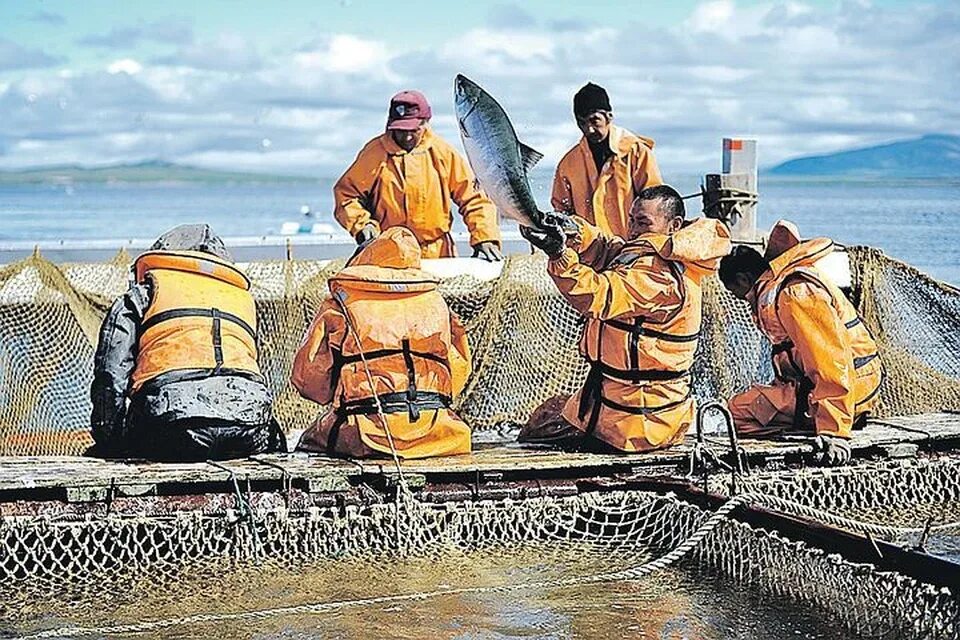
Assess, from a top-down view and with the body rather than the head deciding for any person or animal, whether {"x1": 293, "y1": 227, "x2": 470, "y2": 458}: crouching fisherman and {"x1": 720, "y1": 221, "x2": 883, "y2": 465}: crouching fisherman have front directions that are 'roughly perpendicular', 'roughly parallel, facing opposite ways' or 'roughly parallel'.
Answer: roughly perpendicular

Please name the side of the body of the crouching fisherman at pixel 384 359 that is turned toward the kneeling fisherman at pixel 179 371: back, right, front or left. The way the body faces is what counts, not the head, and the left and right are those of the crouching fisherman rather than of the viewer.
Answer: left

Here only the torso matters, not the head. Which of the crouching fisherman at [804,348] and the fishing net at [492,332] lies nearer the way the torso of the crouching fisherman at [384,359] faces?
the fishing net

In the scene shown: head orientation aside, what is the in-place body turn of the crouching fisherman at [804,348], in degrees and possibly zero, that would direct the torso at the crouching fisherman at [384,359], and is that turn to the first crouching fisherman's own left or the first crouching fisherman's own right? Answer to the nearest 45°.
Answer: approximately 45° to the first crouching fisherman's own left

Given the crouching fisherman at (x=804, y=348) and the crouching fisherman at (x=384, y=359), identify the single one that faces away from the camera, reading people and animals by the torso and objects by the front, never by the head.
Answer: the crouching fisherman at (x=384, y=359)

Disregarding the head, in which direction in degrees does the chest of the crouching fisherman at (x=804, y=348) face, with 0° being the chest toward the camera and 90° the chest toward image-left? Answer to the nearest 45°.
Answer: approximately 90°

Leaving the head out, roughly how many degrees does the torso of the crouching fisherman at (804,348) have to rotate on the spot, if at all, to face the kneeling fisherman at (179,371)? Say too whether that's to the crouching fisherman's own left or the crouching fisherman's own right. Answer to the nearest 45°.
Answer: approximately 45° to the crouching fisherman's own left

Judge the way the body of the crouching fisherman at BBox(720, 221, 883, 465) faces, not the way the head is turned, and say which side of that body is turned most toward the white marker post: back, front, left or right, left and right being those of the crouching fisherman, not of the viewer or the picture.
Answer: right

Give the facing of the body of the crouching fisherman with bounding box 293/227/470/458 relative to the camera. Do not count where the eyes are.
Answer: away from the camera

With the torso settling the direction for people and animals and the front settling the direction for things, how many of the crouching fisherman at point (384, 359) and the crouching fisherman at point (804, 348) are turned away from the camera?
1

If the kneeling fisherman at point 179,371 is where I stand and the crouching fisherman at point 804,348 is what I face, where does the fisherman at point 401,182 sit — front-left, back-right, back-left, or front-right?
front-left

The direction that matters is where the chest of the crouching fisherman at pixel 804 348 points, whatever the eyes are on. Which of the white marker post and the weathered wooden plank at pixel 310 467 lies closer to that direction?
the weathered wooden plank
